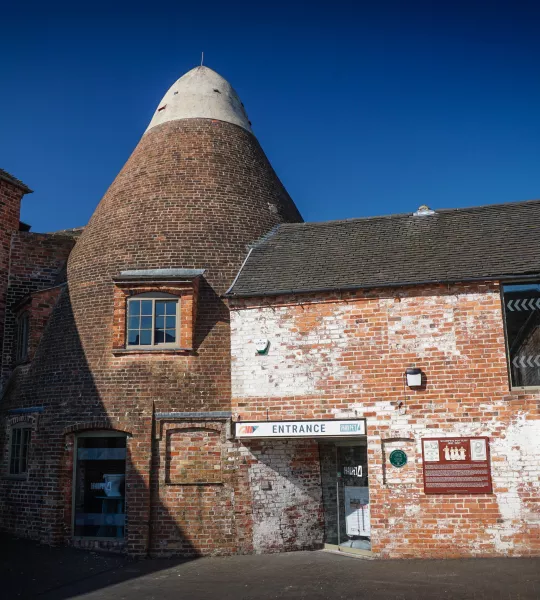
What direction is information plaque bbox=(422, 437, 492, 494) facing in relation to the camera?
toward the camera

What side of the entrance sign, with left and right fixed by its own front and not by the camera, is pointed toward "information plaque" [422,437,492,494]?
left

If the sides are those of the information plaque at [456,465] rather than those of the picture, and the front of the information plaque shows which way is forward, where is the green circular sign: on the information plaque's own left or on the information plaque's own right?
on the information plaque's own right

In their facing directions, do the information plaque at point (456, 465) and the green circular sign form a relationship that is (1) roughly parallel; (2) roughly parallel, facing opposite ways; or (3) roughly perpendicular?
roughly parallel

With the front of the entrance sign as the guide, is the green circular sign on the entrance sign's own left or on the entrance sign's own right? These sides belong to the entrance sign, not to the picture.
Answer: on the entrance sign's own left

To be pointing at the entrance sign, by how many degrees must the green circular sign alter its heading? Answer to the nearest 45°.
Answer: approximately 90° to its right

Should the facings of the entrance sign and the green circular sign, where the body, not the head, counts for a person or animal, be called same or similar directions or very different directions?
same or similar directions

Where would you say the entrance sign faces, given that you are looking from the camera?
facing the viewer

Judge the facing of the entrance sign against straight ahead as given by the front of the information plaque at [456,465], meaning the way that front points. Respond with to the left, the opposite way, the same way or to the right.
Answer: the same way
